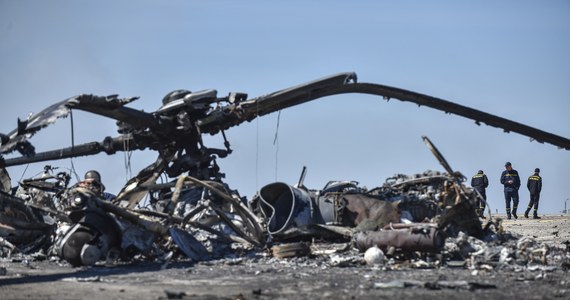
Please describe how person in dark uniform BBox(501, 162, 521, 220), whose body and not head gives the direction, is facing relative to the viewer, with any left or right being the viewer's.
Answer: facing the viewer

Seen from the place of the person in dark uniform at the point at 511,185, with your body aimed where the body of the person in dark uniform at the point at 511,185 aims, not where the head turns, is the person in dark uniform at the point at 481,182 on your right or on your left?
on your right

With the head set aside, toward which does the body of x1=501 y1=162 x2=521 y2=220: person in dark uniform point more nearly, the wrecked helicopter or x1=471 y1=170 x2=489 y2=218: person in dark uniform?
the wrecked helicopter

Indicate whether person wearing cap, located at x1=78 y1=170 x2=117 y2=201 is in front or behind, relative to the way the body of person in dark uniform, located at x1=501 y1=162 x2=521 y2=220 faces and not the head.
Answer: in front

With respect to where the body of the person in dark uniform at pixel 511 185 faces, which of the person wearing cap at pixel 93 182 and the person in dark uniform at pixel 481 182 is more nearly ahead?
the person wearing cap

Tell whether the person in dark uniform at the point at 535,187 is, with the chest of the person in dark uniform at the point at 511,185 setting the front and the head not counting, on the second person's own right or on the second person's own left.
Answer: on the second person's own left
